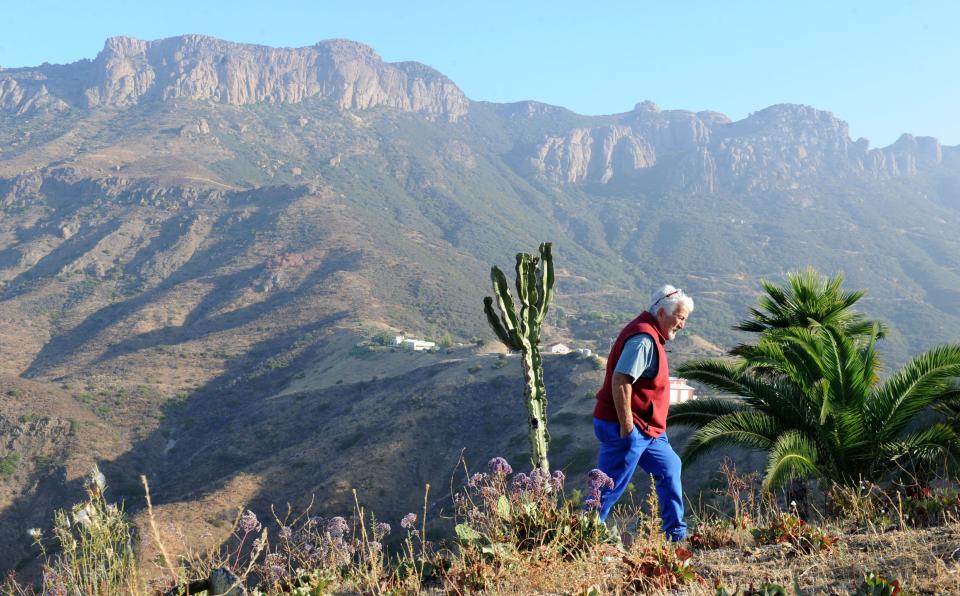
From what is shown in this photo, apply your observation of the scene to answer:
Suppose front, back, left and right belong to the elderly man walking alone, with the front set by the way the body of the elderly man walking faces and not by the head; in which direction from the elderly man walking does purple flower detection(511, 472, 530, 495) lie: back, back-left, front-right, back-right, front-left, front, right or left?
back-right

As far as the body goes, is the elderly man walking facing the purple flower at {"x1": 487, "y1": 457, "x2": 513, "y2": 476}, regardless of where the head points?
no

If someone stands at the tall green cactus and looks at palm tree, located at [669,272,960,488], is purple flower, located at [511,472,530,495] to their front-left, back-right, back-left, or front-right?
back-right

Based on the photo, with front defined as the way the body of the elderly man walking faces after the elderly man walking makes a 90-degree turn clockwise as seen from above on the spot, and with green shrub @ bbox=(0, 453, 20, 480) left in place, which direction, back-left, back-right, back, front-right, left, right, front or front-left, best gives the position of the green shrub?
back-right

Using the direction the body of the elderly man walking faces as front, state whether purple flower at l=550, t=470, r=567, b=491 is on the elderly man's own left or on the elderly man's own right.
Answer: on the elderly man's own right

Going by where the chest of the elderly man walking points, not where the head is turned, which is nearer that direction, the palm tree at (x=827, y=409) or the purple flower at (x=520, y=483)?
the palm tree

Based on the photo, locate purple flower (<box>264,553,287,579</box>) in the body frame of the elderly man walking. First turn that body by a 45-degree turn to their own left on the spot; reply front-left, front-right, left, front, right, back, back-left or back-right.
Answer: back

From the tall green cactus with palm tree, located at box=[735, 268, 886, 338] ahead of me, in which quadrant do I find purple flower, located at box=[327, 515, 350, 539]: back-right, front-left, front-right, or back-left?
back-right

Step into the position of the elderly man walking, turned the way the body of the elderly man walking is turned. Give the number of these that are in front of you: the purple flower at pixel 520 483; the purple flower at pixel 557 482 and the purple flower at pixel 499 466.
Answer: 0

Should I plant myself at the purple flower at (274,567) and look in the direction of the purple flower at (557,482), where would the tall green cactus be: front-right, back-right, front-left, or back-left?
front-left

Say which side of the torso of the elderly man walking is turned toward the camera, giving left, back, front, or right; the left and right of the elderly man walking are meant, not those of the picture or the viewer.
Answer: right

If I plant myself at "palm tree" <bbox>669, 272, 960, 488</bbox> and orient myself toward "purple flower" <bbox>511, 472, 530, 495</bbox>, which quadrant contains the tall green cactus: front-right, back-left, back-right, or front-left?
front-right

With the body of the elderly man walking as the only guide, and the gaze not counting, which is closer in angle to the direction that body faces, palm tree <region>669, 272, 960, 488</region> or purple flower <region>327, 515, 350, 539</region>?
the palm tree
